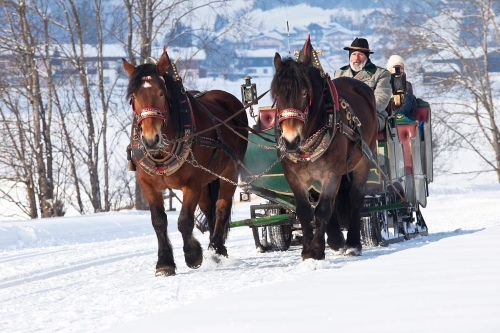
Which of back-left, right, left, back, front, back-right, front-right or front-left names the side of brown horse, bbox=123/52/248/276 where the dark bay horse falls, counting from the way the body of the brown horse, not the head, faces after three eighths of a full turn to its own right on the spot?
right

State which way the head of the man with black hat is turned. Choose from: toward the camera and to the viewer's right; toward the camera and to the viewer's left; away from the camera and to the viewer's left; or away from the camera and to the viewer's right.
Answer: toward the camera and to the viewer's left

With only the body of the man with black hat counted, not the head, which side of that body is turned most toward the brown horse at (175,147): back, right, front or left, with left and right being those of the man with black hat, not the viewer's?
front

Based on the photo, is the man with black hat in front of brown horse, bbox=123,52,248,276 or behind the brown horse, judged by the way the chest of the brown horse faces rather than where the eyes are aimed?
behind

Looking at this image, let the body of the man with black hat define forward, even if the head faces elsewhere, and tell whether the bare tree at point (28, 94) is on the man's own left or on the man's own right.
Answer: on the man's own right

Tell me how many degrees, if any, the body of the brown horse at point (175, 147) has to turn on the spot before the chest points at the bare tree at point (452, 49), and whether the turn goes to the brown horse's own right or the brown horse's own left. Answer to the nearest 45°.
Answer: approximately 180°

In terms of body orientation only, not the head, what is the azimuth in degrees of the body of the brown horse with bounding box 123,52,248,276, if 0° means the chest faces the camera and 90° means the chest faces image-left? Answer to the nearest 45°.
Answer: approximately 45°

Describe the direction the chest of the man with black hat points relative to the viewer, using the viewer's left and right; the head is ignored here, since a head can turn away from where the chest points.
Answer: facing the viewer and to the left of the viewer
